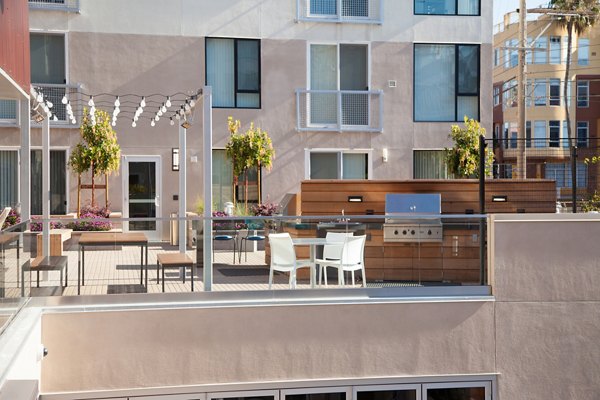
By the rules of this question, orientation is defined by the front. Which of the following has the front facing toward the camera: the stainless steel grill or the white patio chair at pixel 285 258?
the stainless steel grill

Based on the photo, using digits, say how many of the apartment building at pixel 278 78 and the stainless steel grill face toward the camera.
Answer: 2

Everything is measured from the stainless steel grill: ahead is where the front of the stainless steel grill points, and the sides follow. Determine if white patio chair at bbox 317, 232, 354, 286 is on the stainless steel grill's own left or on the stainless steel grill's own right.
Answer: on the stainless steel grill's own right

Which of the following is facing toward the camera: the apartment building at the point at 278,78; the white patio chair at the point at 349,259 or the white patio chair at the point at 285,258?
the apartment building

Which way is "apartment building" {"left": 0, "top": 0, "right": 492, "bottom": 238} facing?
toward the camera

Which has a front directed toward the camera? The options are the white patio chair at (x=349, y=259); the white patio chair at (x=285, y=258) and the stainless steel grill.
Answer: the stainless steel grill

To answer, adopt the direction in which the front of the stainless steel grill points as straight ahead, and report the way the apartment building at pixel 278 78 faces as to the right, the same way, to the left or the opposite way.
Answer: the same way

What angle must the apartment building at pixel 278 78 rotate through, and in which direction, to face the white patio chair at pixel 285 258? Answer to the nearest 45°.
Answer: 0° — it already faces it

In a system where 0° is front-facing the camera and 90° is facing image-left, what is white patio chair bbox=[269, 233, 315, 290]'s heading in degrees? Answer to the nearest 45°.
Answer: approximately 225°

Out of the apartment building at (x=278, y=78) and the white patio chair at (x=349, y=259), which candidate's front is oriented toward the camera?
the apartment building

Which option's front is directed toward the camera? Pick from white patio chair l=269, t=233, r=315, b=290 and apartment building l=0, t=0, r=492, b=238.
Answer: the apartment building

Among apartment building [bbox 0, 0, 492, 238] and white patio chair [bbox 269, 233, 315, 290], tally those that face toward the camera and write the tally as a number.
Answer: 1

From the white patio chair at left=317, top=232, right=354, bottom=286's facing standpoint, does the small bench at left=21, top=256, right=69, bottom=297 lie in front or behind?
in front

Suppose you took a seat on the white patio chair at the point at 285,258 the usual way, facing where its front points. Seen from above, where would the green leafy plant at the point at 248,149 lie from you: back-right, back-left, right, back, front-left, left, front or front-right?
front-left
